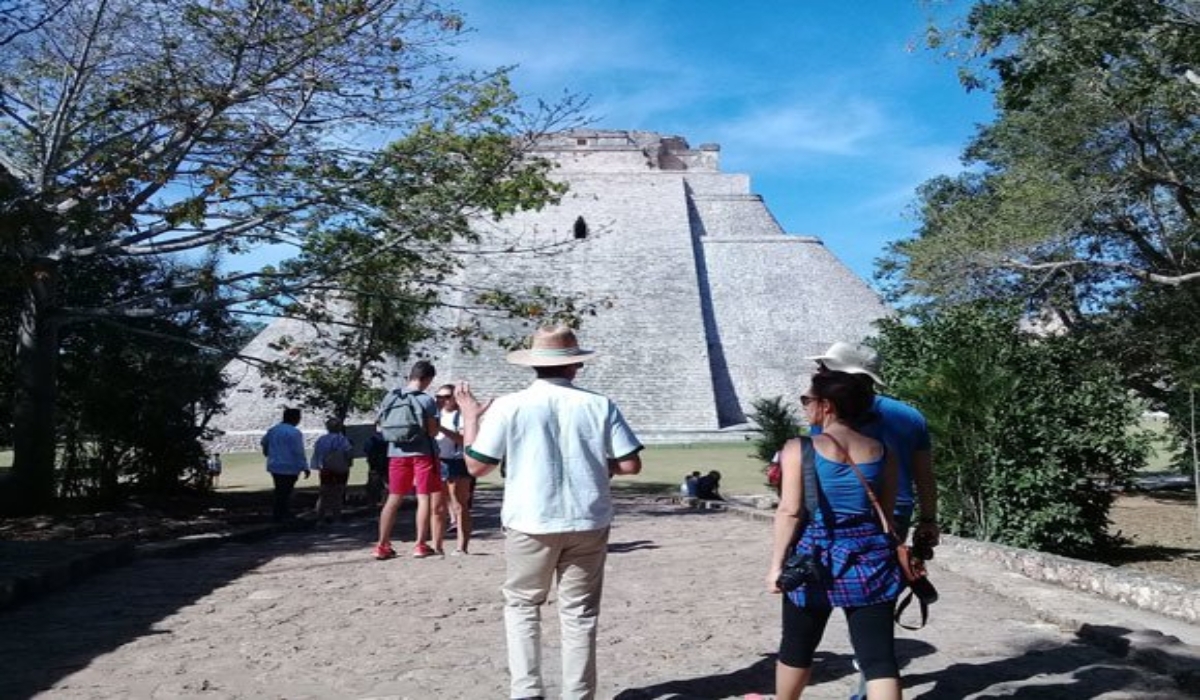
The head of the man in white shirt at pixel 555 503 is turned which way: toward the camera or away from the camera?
away from the camera

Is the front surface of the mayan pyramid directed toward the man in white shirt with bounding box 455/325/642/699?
yes

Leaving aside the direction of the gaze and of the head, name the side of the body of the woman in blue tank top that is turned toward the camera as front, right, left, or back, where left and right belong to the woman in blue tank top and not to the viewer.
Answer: back

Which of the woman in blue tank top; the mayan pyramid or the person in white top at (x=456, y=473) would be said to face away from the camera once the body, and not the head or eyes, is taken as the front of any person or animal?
the woman in blue tank top

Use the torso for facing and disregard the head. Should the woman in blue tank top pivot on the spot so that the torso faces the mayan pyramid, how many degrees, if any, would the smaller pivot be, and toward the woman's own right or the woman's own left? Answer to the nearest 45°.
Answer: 0° — they already face it

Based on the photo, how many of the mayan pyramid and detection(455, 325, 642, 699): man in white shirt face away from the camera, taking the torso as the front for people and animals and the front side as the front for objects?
1

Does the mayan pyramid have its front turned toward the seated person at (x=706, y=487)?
yes

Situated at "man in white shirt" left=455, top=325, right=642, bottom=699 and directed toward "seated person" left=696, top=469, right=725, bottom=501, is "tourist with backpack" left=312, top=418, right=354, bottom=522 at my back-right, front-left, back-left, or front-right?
front-left

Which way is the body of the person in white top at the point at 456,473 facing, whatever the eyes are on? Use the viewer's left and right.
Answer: facing the viewer and to the left of the viewer

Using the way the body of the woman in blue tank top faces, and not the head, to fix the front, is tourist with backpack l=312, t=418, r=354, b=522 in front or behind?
in front

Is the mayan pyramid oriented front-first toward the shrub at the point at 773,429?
yes

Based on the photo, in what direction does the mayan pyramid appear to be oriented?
toward the camera

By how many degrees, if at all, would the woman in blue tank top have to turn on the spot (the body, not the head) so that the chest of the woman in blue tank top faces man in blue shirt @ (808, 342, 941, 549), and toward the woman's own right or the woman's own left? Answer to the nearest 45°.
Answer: approximately 45° to the woman's own right

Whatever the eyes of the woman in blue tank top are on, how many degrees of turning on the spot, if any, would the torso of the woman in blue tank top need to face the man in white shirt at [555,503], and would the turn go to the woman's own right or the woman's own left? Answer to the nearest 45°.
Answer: approximately 90° to the woman's own left

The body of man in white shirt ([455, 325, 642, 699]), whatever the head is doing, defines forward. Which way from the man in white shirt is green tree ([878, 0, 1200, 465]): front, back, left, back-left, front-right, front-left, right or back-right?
front-right

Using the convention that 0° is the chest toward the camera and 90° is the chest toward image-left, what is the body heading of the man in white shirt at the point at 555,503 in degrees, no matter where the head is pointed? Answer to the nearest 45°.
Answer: approximately 180°

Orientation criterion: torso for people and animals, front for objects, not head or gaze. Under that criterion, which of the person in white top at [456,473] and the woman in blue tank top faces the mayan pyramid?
the woman in blue tank top

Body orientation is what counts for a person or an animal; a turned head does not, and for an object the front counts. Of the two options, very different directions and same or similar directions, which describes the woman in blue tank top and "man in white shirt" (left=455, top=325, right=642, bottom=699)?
same or similar directions
